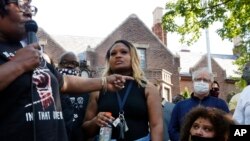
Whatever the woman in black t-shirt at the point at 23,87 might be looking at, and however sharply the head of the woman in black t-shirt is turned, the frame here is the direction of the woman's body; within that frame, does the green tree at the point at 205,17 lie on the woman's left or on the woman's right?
on the woman's left

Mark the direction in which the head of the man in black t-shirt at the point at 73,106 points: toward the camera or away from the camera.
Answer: toward the camera

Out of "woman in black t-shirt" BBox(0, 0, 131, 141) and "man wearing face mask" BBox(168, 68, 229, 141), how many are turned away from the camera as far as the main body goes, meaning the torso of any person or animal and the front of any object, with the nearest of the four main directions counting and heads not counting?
0

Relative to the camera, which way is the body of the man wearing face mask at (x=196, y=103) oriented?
toward the camera

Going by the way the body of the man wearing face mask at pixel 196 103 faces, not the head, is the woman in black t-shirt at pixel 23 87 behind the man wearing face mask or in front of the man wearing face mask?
in front

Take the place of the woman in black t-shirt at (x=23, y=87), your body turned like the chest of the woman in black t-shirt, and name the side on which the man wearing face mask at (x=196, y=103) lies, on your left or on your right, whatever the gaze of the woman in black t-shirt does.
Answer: on your left

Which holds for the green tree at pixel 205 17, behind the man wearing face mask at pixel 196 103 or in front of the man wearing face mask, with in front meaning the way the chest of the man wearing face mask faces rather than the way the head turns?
behind

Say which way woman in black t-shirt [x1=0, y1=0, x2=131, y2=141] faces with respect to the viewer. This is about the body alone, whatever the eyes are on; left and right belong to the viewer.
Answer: facing the viewer and to the right of the viewer

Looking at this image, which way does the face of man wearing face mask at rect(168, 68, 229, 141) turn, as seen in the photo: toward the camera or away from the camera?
toward the camera

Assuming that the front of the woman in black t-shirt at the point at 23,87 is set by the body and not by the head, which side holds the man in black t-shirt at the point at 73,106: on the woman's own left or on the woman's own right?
on the woman's own left

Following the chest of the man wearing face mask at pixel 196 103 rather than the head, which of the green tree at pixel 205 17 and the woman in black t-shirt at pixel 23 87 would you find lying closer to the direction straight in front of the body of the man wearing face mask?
the woman in black t-shirt
